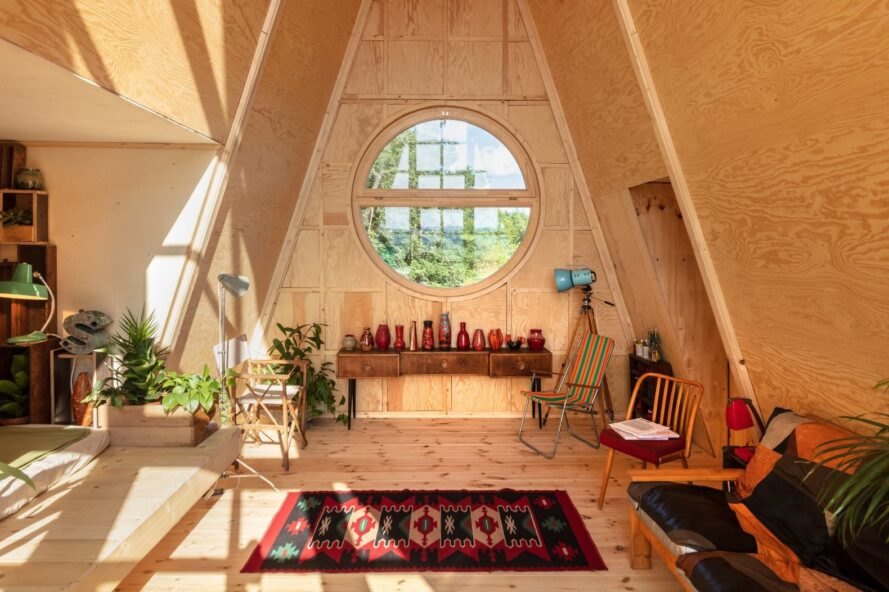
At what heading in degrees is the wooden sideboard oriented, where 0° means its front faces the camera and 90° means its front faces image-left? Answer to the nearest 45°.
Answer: approximately 0°

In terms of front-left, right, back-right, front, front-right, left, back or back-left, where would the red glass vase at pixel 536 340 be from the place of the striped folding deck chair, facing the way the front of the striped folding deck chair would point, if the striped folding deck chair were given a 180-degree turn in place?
left

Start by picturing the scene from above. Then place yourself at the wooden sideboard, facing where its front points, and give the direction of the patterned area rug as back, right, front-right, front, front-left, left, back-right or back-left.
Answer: front

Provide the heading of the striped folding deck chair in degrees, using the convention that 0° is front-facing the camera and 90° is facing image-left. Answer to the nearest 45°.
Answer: approximately 45°

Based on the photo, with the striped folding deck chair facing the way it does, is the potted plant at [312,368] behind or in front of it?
in front

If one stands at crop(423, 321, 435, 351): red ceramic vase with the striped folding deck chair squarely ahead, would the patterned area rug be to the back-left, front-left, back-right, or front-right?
front-right

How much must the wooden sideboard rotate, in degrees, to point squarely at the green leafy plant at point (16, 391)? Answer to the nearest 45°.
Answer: approximately 45° to its right

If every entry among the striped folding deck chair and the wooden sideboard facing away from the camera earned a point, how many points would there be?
0

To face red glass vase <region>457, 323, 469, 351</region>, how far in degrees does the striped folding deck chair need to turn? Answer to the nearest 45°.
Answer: approximately 45° to its right

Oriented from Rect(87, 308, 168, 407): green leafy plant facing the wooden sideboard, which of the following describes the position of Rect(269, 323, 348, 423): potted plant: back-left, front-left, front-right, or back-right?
front-left
